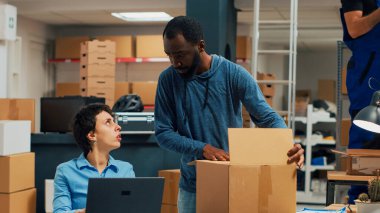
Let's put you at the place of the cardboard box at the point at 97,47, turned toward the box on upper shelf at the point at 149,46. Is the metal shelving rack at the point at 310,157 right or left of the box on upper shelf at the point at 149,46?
right

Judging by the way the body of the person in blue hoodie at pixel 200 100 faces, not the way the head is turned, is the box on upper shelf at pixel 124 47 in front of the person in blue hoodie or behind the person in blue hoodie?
behind

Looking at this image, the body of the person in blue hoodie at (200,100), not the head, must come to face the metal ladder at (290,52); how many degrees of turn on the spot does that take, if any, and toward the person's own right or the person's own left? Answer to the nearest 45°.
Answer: approximately 180°

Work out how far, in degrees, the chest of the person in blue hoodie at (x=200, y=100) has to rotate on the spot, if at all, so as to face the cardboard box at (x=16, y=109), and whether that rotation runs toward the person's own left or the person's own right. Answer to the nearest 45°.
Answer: approximately 135° to the person's own right

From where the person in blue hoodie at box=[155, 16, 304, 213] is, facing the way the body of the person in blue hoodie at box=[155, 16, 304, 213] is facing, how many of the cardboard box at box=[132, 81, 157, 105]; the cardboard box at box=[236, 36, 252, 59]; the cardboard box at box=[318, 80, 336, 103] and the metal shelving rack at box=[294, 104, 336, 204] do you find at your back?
4

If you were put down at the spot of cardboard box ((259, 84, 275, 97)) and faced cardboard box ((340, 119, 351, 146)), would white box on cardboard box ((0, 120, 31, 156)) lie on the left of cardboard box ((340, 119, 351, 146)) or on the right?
right

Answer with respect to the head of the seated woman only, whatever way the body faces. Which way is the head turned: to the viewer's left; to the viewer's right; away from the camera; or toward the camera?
to the viewer's right

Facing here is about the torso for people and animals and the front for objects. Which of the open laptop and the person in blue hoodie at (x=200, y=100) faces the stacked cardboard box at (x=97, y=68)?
the open laptop

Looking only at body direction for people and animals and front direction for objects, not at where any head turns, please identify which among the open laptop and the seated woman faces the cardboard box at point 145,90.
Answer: the open laptop

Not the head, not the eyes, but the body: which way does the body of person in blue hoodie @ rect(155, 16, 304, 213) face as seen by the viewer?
toward the camera

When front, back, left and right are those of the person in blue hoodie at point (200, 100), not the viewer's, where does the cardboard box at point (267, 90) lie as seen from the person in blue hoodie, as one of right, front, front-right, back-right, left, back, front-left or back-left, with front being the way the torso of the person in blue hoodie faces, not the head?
back

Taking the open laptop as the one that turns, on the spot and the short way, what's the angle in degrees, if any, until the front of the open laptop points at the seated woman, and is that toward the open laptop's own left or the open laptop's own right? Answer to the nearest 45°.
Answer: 0° — it already faces them

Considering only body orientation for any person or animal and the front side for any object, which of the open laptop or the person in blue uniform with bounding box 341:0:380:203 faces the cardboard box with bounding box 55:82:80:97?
the open laptop

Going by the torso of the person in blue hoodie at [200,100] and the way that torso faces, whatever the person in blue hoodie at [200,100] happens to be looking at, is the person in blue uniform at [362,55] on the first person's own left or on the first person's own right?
on the first person's own left

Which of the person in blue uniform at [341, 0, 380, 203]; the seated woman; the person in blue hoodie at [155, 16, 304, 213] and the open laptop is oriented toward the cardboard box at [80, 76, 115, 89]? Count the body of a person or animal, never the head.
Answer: the open laptop

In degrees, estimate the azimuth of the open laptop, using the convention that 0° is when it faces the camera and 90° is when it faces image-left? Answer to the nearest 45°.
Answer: approximately 180°

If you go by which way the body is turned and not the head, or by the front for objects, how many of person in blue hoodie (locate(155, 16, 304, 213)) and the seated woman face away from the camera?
0
